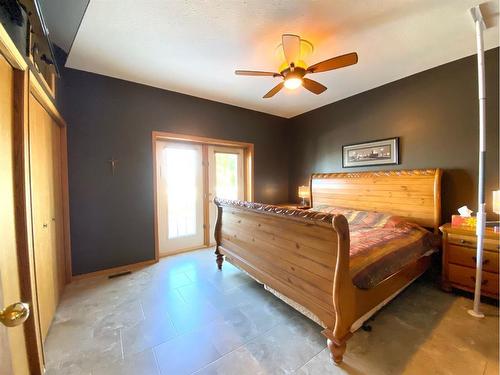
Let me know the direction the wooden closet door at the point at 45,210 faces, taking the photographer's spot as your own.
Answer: facing to the right of the viewer

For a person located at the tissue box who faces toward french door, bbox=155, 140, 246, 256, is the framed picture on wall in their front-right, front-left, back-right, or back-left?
front-right

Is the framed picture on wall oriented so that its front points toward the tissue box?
no

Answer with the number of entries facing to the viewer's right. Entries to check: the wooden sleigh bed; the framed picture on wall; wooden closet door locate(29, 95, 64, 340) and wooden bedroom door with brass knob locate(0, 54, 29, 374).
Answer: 2

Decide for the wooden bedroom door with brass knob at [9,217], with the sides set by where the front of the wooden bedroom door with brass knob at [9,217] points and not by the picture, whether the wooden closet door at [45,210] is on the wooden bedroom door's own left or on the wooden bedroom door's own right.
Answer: on the wooden bedroom door's own left

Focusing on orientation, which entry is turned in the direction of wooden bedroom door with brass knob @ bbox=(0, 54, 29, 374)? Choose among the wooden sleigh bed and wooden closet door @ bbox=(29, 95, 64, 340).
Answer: the wooden sleigh bed

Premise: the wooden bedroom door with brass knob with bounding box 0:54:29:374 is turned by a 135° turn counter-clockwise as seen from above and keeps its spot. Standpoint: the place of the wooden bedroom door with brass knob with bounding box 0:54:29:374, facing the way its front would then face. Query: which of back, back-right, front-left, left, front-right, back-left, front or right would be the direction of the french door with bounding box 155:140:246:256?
right

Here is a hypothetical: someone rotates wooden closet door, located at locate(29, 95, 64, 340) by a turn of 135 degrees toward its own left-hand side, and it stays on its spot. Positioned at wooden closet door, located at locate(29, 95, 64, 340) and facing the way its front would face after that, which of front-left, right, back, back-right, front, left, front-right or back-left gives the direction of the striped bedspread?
back

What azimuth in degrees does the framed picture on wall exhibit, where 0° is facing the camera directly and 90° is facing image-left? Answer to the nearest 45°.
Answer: approximately 45°

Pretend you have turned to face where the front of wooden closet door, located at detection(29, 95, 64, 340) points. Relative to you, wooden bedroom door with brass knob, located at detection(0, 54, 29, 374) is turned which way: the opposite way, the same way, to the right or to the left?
the same way

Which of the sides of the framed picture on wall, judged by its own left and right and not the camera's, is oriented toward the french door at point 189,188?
front

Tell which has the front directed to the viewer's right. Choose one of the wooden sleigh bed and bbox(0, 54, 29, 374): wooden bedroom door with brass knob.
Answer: the wooden bedroom door with brass knob

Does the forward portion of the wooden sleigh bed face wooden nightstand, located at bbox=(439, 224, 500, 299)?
no

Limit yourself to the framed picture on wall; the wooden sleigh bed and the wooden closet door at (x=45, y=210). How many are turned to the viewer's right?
1

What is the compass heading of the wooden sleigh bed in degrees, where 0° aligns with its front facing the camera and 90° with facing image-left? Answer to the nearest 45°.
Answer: approximately 45°

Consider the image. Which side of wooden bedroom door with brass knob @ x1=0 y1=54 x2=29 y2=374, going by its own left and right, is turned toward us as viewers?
right

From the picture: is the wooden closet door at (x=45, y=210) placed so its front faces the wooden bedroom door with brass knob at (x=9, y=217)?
no
